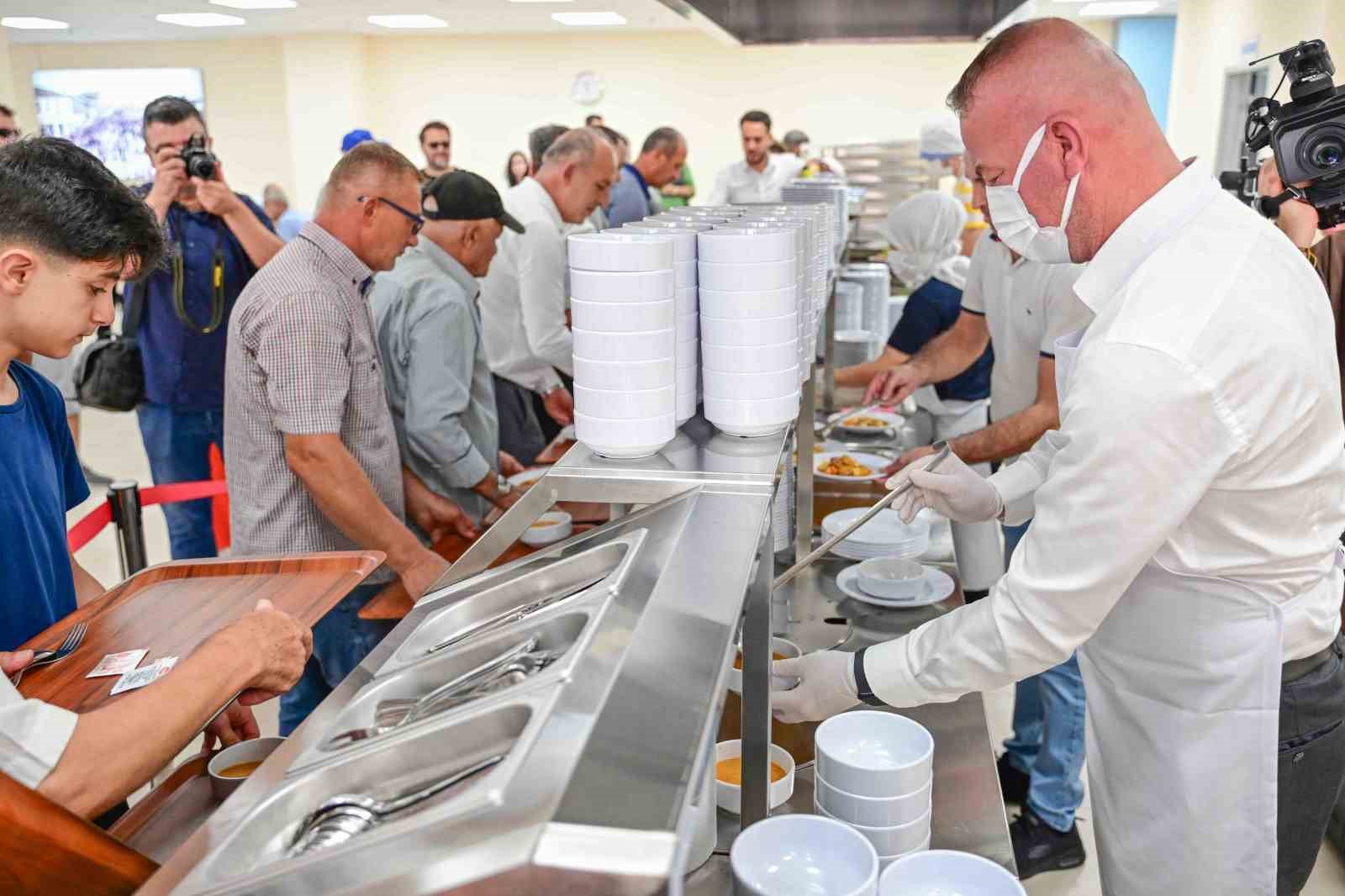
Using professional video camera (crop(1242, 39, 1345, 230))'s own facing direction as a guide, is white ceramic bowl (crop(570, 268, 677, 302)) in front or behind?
in front

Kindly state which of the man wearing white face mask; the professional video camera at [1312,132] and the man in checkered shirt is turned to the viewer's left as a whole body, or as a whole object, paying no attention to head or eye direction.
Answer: the man wearing white face mask

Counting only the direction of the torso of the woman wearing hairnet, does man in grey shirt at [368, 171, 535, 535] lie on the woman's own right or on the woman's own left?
on the woman's own left

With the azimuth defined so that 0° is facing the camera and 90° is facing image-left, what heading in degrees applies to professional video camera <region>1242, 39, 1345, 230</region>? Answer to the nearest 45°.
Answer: approximately 0°

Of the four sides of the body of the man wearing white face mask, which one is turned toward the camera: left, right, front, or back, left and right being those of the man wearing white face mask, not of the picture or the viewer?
left

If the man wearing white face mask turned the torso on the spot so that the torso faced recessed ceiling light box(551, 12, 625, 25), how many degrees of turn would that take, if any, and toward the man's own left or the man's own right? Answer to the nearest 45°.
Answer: approximately 45° to the man's own right

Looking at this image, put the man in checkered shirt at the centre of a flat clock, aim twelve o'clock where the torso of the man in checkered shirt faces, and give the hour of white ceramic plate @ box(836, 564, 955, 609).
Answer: The white ceramic plate is roughly at 1 o'clock from the man in checkered shirt.

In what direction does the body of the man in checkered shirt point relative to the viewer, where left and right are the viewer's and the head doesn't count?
facing to the right of the viewer

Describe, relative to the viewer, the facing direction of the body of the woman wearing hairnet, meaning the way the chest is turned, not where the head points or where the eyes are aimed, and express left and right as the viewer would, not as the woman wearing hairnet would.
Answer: facing away from the viewer and to the left of the viewer
